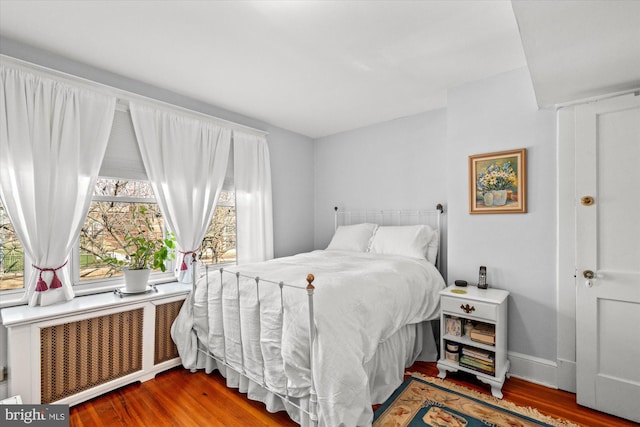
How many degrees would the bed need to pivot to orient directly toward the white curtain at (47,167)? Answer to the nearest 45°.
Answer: approximately 45° to its right

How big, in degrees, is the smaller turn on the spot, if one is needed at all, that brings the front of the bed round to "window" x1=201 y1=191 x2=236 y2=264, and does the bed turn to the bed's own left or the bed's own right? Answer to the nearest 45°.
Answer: approximately 90° to the bed's own right

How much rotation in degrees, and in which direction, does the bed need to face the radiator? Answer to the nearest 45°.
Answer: approximately 45° to its right

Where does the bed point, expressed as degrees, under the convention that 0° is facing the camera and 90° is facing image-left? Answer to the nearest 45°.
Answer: approximately 45°

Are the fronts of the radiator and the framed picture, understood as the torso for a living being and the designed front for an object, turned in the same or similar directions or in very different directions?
very different directions

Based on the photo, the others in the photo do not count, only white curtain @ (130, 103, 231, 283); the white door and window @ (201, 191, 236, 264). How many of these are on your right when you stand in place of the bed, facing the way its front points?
2
